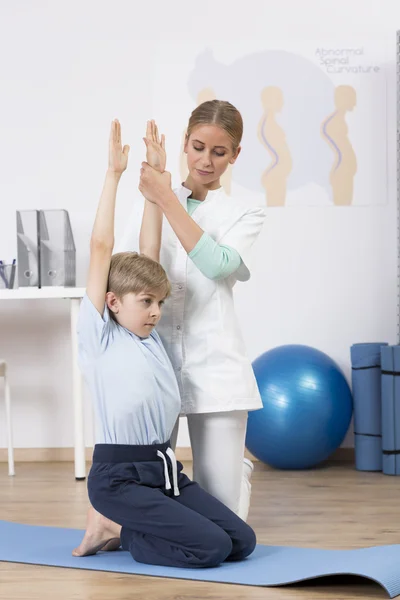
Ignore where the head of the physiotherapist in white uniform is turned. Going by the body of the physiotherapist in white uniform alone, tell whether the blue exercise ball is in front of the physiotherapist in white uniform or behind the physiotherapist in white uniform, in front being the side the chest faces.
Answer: behind

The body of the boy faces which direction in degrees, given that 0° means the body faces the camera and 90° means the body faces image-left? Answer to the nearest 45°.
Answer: approximately 315°

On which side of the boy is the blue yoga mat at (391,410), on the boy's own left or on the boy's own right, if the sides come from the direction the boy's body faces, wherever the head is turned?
on the boy's own left

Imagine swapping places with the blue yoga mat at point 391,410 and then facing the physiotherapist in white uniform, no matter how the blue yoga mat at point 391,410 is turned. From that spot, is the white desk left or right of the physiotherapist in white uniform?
right

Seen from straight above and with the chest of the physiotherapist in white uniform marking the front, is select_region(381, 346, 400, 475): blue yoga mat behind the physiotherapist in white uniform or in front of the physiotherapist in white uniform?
behind

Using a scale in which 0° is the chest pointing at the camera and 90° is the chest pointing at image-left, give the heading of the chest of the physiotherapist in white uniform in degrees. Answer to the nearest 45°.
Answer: approximately 45°
